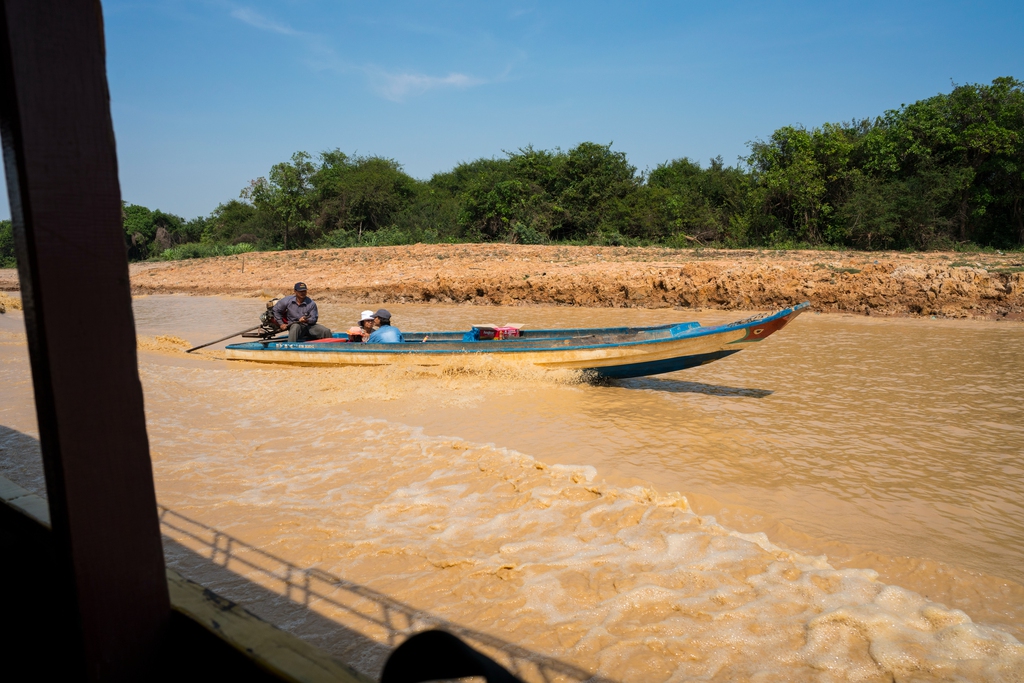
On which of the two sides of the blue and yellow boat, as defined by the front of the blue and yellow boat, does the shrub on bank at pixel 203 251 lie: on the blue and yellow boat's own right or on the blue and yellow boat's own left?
on the blue and yellow boat's own left

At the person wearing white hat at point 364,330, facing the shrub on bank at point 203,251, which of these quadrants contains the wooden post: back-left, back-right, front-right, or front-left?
back-left

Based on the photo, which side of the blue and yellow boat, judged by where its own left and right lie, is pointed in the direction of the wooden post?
right

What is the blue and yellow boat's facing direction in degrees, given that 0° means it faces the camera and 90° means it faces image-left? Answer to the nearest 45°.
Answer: approximately 270°
